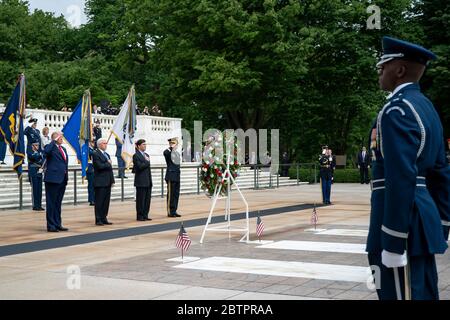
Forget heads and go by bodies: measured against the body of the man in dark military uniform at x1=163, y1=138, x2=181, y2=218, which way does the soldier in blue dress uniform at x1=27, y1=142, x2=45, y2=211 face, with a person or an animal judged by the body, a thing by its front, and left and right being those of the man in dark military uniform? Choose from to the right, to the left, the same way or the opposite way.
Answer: the same way

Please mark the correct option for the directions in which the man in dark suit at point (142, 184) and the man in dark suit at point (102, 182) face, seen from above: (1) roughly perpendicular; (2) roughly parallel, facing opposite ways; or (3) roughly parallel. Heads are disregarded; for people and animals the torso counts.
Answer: roughly parallel

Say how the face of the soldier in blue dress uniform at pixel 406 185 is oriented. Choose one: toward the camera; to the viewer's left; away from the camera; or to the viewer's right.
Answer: to the viewer's left

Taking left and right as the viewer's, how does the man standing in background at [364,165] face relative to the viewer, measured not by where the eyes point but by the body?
facing the viewer

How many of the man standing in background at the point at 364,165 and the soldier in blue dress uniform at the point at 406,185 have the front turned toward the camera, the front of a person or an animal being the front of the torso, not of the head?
1

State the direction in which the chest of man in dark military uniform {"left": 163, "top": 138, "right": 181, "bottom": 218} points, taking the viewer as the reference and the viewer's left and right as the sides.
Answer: facing the viewer and to the right of the viewer

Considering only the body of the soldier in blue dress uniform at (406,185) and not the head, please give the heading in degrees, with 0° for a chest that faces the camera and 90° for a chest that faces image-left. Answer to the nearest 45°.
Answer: approximately 135°

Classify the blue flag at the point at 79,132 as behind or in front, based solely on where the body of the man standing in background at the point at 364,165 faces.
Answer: in front

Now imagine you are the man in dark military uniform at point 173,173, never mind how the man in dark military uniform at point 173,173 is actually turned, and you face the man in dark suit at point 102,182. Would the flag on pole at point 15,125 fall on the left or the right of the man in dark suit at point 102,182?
right

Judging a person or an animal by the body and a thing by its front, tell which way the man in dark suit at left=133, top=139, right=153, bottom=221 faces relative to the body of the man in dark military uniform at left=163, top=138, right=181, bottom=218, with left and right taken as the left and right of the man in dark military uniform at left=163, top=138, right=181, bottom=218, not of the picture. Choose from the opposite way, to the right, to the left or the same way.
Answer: the same way
